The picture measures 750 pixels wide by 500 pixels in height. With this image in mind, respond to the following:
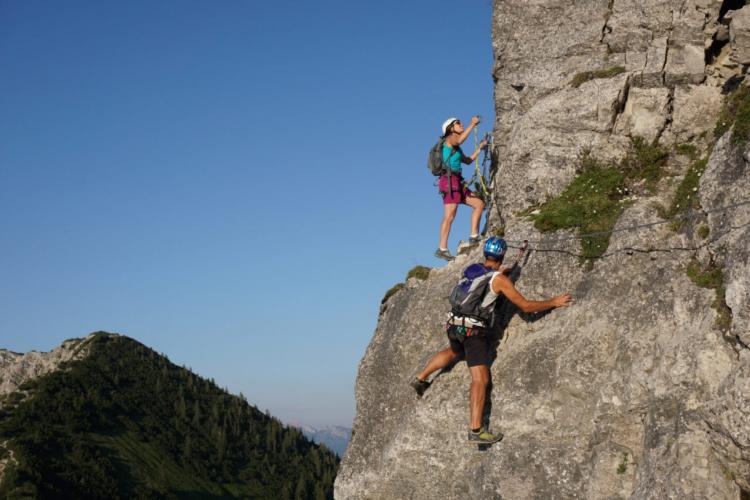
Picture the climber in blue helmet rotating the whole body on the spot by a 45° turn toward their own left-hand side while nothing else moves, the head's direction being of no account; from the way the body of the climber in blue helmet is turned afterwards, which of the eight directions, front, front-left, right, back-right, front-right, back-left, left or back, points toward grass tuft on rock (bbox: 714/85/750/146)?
right

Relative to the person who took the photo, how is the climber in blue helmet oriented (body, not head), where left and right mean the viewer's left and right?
facing away from the viewer and to the right of the viewer

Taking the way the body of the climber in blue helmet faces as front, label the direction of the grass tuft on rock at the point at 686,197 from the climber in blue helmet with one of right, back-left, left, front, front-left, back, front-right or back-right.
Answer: front-right

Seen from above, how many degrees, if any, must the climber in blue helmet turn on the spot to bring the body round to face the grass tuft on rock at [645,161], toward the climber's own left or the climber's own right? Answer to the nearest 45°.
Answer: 0° — they already face it

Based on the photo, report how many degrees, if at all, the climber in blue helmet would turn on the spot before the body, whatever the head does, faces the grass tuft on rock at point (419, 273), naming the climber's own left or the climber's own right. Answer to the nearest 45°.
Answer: approximately 45° to the climber's own left

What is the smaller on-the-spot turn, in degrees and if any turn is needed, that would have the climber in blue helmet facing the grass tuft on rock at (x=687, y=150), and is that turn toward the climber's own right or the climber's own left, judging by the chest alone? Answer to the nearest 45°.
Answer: approximately 45° to the climber's own right

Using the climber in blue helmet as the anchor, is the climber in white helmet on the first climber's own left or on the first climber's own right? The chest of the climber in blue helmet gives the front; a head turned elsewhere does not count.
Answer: on the first climber's own left

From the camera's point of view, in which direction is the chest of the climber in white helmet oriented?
to the viewer's right

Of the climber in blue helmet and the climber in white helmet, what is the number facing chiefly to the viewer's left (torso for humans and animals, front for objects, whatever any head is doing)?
0
